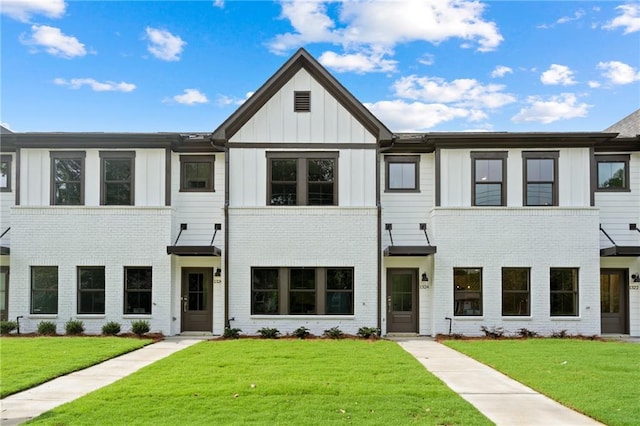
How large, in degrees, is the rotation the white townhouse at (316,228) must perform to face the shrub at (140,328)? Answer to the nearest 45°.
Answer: approximately 90° to its right

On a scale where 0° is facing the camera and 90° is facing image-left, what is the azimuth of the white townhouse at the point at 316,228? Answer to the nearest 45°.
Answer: approximately 0°

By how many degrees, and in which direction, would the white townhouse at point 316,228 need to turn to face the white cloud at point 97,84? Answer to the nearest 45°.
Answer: approximately 135° to its right
